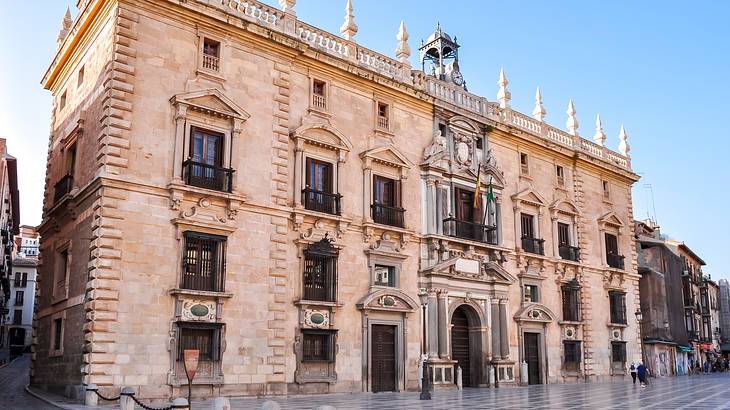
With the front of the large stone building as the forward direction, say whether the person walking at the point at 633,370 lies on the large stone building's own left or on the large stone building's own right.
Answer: on the large stone building's own left

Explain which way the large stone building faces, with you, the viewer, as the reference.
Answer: facing the viewer and to the right of the viewer
